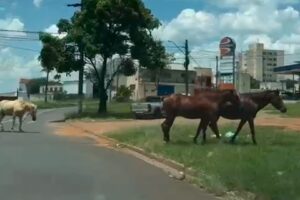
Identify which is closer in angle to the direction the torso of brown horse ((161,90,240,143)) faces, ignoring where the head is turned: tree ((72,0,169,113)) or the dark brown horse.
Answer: the dark brown horse

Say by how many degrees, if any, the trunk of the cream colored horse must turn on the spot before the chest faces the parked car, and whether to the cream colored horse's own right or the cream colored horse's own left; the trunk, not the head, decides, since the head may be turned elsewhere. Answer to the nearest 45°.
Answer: approximately 45° to the cream colored horse's own left

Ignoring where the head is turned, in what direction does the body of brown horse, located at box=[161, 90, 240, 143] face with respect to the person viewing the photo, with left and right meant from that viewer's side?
facing to the right of the viewer

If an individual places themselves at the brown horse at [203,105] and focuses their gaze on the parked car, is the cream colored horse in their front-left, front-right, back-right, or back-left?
front-left

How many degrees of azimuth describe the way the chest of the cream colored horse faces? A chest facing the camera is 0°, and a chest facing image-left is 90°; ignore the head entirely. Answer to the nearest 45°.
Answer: approximately 270°

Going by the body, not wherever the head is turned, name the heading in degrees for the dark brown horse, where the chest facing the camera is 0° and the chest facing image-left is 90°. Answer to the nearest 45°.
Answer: approximately 270°

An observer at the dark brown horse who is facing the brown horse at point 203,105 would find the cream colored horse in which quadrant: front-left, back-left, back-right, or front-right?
front-right

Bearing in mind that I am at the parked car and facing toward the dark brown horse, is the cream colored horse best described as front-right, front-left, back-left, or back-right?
front-right

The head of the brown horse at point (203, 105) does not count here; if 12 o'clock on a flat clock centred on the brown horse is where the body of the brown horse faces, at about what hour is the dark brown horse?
The dark brown horse is roughly at 12 o'clock from the brown horse.

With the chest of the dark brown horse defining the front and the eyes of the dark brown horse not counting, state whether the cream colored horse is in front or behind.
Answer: behind

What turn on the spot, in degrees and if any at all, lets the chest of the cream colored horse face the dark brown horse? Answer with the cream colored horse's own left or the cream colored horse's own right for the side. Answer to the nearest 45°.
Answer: approximately 45° to the cream colored horse's own right
